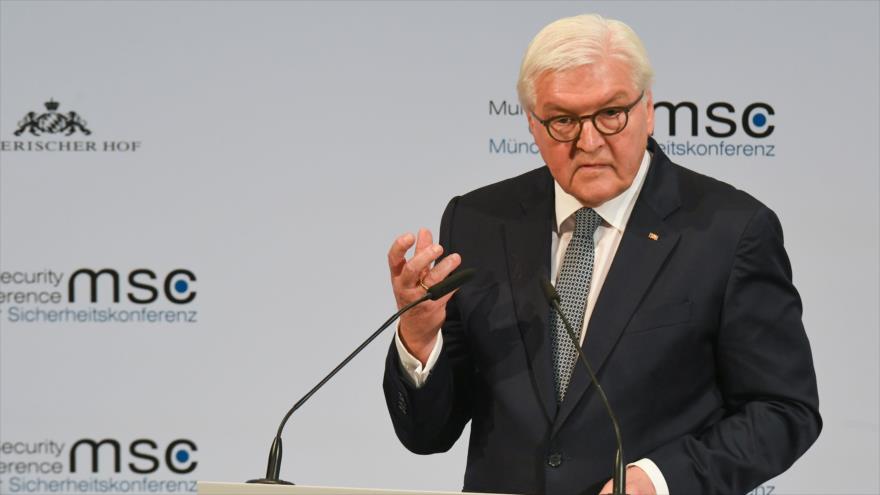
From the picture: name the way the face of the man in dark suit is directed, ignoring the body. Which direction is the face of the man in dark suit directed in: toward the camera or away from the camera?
toward the camera

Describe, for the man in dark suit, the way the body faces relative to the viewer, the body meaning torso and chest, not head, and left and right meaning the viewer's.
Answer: facing the viewer and to the left of the viewer

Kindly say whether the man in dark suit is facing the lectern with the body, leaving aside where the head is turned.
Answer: yes
